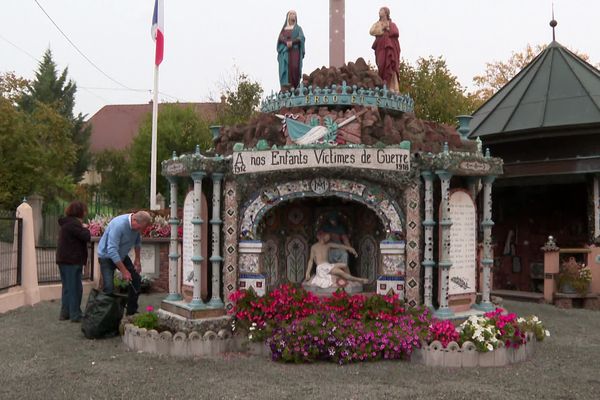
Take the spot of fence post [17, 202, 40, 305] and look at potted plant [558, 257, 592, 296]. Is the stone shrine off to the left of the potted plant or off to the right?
right

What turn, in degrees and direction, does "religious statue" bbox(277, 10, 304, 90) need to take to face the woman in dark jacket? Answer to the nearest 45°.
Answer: approximately 90° to its right

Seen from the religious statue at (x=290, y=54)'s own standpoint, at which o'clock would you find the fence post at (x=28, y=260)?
The fence post is roughly at 4 o'clock from the religious statue.

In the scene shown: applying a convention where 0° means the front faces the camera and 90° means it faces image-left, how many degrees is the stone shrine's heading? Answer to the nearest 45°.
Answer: approximately 0°

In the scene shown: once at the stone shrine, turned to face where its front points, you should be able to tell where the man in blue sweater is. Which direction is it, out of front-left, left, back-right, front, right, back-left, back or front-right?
right

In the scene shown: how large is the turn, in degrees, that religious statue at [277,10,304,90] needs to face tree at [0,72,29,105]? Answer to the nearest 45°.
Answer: approximately 135° to its right

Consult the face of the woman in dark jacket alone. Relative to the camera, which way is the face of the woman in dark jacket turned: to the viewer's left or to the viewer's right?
to the viewer's right

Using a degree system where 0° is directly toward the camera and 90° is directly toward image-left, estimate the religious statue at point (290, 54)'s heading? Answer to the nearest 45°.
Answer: approximately 0°

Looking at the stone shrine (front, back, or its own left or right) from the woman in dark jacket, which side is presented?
right

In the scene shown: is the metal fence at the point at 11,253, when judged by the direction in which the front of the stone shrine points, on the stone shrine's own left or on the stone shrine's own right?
on the stone shrine's own right

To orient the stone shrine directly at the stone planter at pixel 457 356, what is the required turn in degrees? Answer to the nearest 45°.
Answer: approximately 45° to its left
